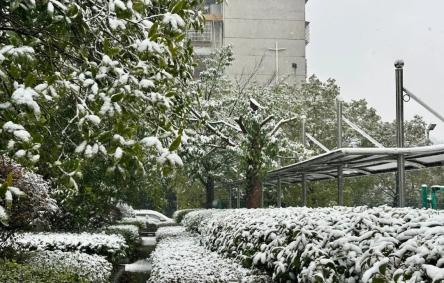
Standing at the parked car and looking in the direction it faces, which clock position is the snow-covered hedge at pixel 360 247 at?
The snow-covered hedge is roughly at 3 o'clock from the parked car.

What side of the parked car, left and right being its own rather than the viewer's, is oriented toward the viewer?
right

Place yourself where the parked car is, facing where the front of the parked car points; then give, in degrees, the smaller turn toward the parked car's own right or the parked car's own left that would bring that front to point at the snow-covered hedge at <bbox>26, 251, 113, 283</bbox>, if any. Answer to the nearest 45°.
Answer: approximately 90° to the parked car's own right

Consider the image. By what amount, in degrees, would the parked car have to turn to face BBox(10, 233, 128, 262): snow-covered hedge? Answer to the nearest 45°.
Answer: approximately 90° to its right

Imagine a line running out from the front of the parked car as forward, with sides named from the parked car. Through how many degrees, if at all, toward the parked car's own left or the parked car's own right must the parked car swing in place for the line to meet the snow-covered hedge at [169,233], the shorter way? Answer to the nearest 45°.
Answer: approximately 90° to the parked car's own right
